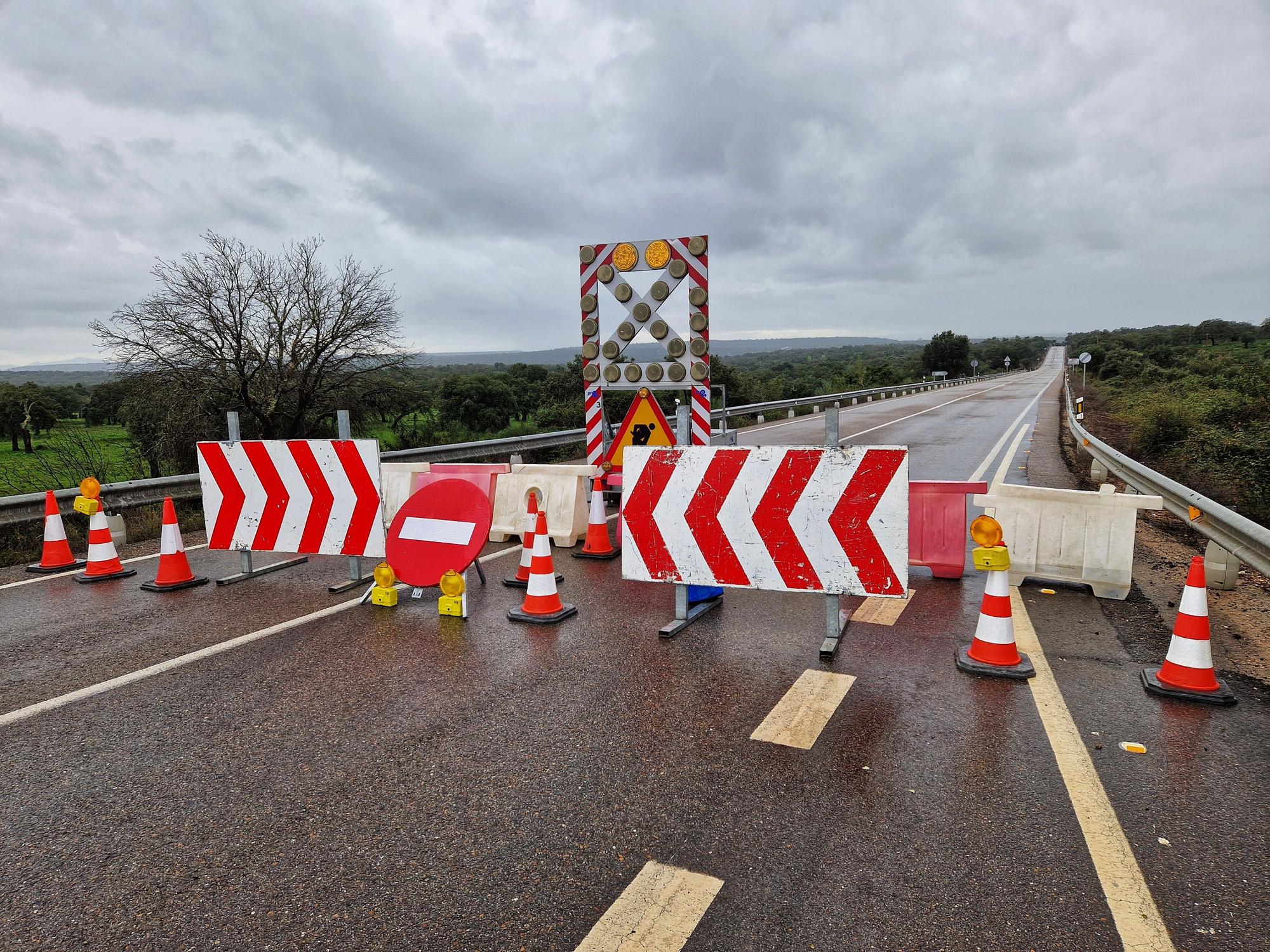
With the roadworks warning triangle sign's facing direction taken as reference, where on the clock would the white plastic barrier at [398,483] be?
The white plastic barrier is roughly at 3 o'clock from the roadworks warning triangle sign.

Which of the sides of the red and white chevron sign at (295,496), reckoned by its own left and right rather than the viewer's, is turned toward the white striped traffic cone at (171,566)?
right

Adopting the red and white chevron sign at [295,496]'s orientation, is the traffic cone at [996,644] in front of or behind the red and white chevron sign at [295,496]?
in front

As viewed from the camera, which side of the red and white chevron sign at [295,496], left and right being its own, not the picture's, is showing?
front

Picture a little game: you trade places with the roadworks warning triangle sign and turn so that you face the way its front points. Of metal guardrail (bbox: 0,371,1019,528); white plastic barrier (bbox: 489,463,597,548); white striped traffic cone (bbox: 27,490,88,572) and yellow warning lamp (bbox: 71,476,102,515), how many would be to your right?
4

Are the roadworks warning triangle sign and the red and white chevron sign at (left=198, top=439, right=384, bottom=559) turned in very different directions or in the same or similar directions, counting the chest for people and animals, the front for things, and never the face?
same or similar directions

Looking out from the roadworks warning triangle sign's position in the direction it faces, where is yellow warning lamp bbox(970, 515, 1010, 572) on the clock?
The yellow warning lamp is roughly at 11 o'clock from the roadworks warning triangle sign.

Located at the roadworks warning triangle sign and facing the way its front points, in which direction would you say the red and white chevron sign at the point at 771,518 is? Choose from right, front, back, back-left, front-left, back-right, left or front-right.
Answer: front

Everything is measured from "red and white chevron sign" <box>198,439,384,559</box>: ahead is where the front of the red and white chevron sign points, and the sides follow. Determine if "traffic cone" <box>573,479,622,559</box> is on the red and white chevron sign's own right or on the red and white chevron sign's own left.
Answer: on the red and white chevron sign's own left

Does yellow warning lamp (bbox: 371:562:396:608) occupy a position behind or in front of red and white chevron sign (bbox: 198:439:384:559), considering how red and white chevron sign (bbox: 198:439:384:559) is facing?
in front

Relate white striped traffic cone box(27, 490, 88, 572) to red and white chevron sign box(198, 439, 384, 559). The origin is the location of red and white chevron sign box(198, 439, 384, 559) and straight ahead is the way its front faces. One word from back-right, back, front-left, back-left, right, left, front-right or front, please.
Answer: back-right

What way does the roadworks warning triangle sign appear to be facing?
toward the camera

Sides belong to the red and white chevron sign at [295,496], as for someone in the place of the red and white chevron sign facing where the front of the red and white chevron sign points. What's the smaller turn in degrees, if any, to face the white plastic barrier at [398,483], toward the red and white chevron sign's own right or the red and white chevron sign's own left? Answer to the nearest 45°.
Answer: approximately 135° to the red and white chevron sign's own left

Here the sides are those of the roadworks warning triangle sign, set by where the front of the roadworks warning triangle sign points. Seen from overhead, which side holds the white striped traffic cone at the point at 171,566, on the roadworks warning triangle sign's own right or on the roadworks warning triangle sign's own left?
on the roadworks warning triangle sign's own right

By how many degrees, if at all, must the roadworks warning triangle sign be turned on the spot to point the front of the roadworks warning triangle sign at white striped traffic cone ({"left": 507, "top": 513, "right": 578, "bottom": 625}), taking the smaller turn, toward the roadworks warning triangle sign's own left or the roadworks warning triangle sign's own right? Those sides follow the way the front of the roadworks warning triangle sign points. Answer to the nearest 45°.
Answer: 0° — it already faces it

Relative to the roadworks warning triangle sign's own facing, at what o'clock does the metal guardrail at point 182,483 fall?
The metal guardrail is roughly at 3 o'clock from the roadworks warning triangle sign.

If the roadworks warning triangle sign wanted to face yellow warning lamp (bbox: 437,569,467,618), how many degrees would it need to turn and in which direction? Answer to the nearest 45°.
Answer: approximately 45° to its right

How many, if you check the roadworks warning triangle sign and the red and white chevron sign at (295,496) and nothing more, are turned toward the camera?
2

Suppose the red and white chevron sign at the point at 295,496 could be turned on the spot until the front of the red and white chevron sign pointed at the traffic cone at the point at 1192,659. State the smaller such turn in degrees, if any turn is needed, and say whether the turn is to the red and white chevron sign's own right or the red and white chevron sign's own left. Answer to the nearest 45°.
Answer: approximately 45° to the red and white chevron sign's own left
